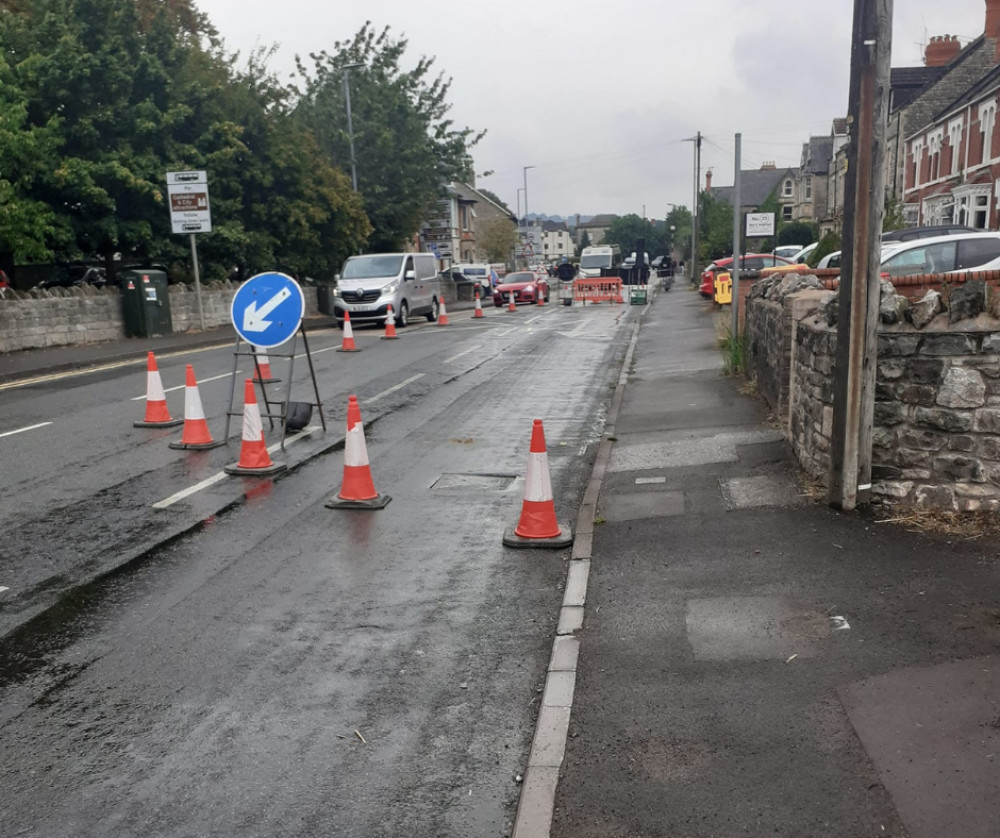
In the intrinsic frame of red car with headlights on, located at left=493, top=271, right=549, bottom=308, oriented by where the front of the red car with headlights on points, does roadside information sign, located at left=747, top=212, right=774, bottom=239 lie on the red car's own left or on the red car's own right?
on the red car's own left

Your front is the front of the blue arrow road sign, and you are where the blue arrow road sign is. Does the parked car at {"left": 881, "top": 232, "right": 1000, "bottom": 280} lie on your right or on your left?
on your left

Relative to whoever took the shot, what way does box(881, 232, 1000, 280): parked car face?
facing to the left of the viewer

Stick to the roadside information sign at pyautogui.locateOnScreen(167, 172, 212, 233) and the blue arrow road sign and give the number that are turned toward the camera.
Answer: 2

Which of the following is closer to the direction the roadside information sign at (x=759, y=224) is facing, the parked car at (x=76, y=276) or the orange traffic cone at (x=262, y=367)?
the orange traffic cone

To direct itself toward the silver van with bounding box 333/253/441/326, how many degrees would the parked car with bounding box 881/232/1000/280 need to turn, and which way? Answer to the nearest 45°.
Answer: approximately 45° to its right

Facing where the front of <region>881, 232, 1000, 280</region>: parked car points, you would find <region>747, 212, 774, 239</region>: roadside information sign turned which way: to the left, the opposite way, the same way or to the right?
to the left

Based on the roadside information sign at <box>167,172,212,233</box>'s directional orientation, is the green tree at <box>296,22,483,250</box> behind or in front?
behind

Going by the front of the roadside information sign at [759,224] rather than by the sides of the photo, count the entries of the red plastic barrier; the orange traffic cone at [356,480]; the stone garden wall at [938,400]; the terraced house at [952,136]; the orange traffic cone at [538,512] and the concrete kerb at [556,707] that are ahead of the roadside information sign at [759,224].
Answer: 4

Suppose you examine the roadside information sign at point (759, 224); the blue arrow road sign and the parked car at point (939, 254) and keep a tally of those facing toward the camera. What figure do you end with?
2
